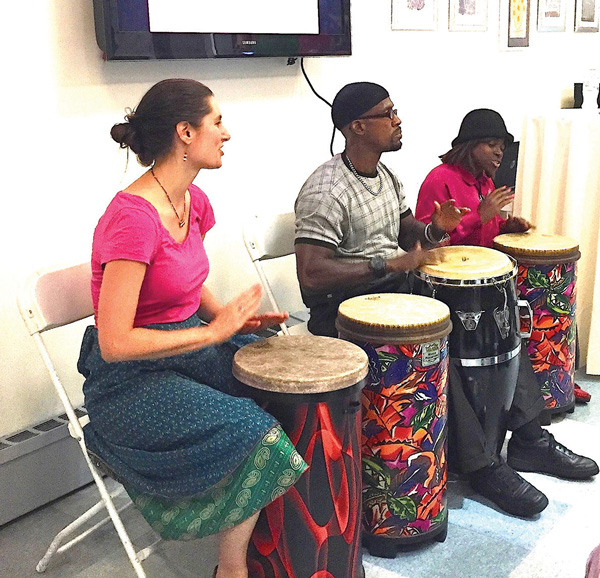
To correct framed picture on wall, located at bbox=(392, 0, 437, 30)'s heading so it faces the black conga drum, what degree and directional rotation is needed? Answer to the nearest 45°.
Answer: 0° — it already faces it

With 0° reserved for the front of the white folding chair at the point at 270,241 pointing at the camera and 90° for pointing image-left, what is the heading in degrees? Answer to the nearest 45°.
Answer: approximately 315°

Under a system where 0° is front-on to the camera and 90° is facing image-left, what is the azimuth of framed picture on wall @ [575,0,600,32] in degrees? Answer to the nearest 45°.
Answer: approximately 0°

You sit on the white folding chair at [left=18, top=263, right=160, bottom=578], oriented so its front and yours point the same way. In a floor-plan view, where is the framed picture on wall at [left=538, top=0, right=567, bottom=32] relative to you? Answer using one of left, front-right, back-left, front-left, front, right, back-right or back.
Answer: left

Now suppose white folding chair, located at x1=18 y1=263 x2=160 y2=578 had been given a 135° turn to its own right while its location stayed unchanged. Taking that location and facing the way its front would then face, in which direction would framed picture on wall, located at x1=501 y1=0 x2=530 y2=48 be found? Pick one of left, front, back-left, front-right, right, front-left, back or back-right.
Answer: back-right

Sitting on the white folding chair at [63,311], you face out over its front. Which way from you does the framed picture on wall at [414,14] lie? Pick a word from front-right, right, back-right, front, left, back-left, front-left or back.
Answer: left

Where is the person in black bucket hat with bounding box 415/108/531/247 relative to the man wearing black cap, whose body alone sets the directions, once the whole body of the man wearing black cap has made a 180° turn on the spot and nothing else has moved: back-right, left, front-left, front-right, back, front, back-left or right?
right

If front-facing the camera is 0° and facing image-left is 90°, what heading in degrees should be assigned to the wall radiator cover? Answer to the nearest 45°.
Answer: approximately 315°
